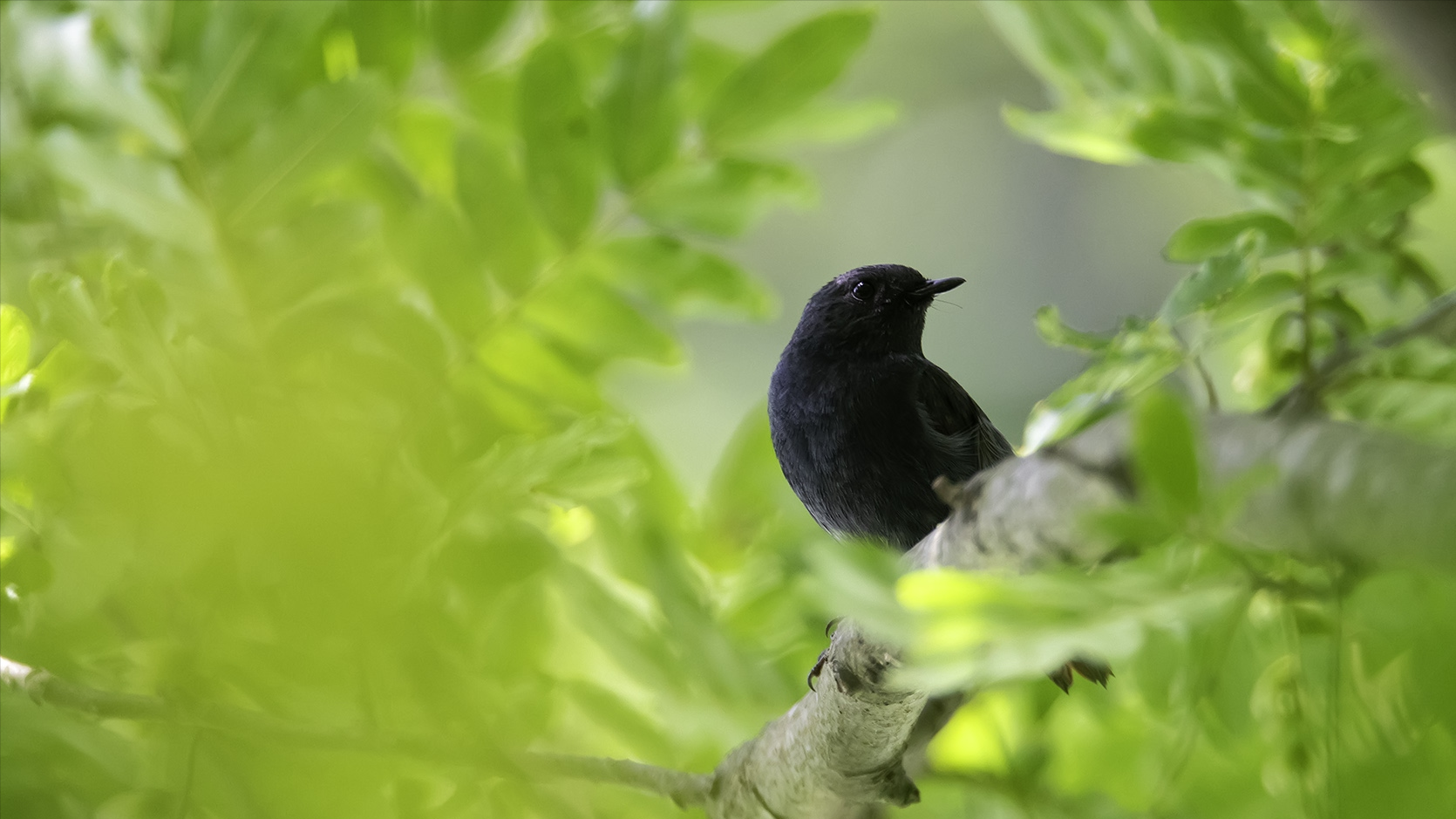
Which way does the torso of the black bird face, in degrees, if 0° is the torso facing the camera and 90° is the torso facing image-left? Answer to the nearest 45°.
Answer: approximately 45°

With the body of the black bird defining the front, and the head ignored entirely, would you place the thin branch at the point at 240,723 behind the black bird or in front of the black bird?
in front

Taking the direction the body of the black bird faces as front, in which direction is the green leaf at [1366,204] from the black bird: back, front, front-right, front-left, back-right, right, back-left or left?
left

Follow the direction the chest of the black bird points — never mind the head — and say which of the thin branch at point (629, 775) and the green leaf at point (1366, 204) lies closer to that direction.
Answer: the thin branch

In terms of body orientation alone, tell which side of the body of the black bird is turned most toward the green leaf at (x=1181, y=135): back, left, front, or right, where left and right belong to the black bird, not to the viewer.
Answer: left

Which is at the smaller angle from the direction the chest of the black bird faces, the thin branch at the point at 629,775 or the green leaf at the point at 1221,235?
the thin branch

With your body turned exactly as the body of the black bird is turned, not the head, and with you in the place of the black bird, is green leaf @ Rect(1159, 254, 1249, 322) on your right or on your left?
on your left
